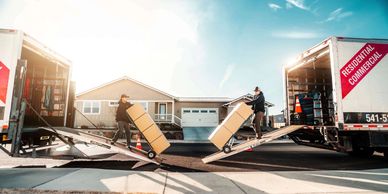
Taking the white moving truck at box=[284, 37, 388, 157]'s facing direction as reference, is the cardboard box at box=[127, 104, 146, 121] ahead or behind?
behind

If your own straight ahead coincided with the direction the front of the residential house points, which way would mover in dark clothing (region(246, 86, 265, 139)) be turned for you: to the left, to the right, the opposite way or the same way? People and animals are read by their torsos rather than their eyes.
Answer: to the right

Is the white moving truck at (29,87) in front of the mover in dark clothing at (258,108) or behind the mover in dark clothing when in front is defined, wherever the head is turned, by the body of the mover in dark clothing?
in front

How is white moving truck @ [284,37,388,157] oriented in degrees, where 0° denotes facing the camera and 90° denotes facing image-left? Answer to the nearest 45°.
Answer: approximately 225°

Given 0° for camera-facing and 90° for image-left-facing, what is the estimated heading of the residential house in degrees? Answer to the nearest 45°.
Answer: approximately 0°

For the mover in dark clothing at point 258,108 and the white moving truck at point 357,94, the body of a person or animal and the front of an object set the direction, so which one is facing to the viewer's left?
the mover in dark clothing

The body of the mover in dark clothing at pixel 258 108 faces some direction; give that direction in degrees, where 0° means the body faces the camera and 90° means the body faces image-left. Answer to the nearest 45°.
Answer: approximately 90°

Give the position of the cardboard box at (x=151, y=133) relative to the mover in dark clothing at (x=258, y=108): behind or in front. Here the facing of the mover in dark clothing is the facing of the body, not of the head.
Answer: in front

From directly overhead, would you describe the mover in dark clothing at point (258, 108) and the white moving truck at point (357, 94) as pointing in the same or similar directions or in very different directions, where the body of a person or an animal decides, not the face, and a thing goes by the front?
very different directions

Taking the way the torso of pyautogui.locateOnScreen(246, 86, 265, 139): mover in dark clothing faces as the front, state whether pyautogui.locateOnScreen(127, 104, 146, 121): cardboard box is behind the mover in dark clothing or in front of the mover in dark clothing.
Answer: in front

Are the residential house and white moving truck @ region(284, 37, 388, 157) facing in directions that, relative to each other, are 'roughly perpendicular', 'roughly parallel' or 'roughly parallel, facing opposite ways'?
roughly perpendicular

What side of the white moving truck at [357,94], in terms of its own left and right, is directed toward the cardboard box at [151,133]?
back

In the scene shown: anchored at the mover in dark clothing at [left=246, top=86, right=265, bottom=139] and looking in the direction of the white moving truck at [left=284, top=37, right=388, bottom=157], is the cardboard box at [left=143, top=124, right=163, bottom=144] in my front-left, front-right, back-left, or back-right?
back-right

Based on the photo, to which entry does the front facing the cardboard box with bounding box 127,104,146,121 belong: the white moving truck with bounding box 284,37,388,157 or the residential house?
the residential house

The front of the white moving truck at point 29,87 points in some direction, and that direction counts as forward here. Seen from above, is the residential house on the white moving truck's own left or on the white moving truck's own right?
on the white moving truck's own right
